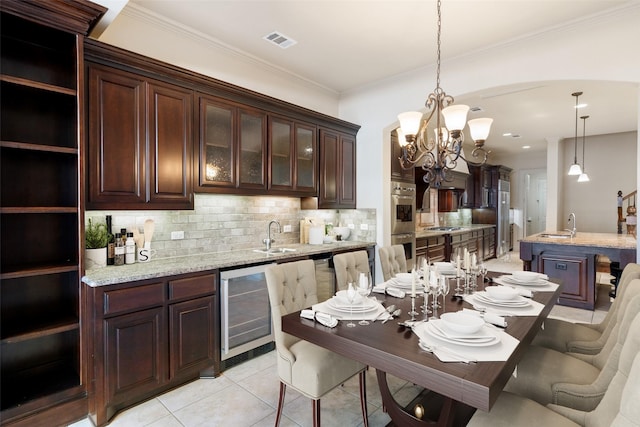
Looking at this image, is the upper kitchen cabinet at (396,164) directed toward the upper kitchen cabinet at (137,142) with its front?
no

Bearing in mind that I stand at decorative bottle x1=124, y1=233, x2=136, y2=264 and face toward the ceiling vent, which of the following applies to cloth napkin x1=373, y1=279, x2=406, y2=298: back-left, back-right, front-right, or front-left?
front-right

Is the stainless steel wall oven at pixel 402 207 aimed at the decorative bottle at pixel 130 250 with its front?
no

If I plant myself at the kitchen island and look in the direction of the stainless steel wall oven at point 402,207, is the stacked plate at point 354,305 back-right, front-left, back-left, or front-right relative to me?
front-left

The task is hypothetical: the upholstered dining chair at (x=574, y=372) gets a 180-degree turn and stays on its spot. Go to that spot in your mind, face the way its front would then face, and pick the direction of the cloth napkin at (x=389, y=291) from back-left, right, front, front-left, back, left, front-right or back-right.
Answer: back

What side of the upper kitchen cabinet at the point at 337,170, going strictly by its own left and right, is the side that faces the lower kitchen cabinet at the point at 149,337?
right

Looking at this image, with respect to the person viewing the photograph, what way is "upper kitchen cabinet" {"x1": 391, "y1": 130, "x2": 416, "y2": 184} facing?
facing the viewer and to the right of the viewer

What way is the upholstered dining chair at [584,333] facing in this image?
to the viewer's left

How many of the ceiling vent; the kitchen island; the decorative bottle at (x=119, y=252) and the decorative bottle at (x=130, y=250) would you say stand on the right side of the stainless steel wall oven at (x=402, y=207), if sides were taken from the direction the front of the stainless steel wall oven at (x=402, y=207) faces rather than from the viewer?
3

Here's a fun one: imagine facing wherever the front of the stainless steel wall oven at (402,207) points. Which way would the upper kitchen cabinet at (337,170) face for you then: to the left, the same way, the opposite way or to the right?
the same way

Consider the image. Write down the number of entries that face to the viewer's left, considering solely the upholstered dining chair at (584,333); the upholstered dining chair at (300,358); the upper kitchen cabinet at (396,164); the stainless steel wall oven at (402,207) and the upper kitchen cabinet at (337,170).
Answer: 1

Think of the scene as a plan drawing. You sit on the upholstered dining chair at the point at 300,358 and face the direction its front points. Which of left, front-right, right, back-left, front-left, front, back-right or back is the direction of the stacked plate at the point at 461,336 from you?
front

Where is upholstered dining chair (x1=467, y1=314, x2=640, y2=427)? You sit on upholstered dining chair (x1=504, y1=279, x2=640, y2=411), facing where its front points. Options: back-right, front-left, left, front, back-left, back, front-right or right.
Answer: left

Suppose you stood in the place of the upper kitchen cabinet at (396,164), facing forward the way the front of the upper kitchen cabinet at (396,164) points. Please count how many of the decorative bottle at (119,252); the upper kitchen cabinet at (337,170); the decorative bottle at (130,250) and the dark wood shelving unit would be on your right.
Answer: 4

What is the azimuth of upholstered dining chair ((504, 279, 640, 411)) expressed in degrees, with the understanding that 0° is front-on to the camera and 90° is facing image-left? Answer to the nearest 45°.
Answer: approximately 90°

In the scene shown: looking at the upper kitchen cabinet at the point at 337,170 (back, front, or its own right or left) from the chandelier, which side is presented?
front

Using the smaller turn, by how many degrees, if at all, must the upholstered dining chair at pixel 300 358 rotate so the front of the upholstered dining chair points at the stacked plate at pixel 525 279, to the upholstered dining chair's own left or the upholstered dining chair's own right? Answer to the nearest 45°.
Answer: approximately 45° to the upholstered dining chair's own left

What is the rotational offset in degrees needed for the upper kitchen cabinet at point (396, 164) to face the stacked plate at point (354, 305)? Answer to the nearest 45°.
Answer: approximately 45° to its right

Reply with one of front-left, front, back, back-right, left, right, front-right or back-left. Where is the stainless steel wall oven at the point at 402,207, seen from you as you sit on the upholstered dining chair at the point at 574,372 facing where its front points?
front-right
